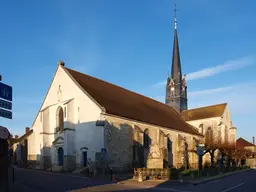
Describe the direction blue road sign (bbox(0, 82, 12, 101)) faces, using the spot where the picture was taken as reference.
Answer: facing the viewer and to the right of the viewer

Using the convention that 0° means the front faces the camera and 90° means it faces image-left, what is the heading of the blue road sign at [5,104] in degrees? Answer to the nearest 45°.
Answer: approximately 315°

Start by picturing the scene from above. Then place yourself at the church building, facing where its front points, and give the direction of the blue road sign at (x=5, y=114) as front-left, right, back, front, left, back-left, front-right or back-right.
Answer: front-left

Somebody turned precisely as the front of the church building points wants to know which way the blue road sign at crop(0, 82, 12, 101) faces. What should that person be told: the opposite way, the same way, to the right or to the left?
to the left

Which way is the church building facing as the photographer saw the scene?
facing the viewer and to the left of the viewer

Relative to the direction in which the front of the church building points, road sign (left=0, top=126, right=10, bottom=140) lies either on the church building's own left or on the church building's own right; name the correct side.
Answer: on the church building's own left

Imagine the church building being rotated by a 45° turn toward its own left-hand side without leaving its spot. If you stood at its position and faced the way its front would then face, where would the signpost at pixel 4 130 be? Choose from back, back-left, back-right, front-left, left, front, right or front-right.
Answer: front

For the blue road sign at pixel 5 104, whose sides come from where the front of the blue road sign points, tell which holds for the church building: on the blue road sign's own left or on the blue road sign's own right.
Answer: on the blue road sign's own left

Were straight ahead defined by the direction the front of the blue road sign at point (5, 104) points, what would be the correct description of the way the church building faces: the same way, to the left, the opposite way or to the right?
to the right

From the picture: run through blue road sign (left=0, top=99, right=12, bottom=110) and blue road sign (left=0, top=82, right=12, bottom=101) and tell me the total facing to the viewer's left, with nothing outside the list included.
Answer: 0

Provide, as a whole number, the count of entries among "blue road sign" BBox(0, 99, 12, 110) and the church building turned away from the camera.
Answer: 0
